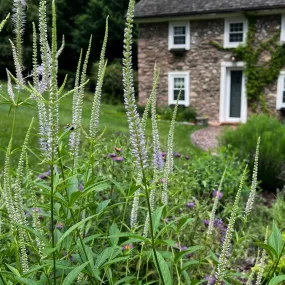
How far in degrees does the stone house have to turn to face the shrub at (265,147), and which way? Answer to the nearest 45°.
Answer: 0° — it already faces it

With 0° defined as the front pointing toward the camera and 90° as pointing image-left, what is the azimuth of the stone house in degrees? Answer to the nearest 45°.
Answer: approximately 0°

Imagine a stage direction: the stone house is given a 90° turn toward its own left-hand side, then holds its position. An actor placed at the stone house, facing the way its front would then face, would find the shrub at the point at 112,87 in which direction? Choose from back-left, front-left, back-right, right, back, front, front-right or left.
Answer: back-left
